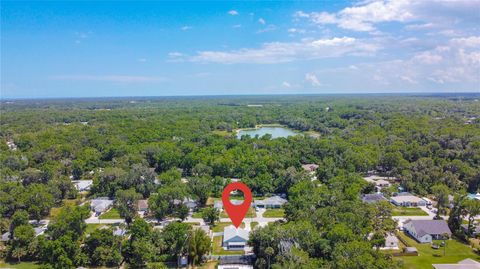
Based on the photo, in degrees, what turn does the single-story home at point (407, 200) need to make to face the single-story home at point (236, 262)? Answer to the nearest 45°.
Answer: approximately 45° to its right

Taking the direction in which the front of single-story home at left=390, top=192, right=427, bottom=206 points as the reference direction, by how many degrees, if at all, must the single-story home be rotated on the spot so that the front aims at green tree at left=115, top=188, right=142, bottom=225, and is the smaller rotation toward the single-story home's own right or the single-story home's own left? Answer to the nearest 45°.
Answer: approximately 45° to the single-story home's own right

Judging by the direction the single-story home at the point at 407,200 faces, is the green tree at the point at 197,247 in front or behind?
in front

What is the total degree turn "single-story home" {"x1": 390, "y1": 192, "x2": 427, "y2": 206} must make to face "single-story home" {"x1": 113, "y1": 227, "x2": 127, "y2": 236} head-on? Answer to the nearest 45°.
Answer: approximately 45° to its right

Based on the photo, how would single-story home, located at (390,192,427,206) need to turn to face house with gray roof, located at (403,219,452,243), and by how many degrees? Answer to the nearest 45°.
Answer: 0° — it already faces it

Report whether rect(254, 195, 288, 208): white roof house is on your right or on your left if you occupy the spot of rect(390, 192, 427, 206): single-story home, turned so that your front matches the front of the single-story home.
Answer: on your right

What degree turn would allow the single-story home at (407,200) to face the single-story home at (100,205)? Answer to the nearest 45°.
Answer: approximately 45° to its right

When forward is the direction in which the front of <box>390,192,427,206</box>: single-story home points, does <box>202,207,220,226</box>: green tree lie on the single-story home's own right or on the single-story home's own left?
on the single-story home's own right

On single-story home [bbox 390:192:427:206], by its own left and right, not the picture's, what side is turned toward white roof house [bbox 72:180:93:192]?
right

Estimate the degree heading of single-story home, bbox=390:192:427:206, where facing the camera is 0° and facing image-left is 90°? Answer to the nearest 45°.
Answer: approximately 0°

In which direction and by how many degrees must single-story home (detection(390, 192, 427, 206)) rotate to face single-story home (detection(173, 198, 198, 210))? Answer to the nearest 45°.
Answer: approximately 45° to its right

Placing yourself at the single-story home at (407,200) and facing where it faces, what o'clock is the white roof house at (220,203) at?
The white roof house is roughly at 2 o'clock from the single-story home.

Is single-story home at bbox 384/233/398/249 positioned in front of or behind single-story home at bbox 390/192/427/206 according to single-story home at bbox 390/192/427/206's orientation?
in front

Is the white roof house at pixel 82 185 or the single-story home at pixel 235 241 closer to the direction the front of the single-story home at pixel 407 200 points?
the single-story home
